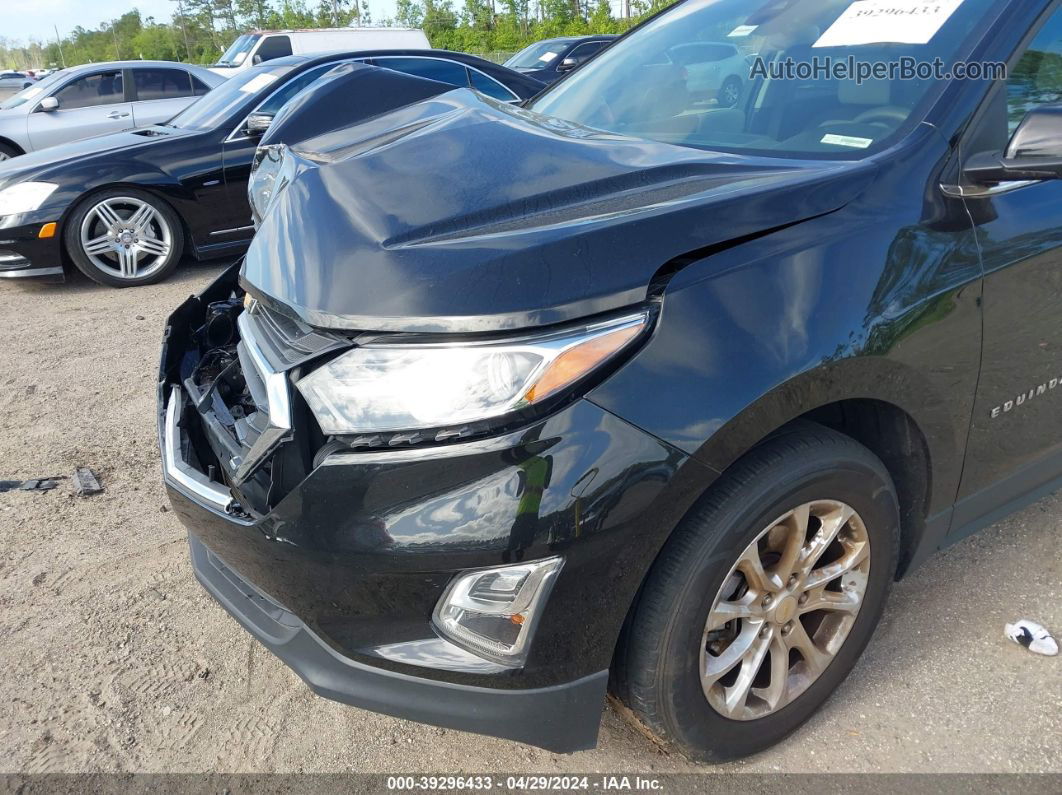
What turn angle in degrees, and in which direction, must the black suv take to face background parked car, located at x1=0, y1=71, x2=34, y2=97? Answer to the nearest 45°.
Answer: approximately 90° to its right

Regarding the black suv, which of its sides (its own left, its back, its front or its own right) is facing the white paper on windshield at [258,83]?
right

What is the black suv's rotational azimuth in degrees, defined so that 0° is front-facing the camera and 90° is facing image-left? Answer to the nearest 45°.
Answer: approximately 45°

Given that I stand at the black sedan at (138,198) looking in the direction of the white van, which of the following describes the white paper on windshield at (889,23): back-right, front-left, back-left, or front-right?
back-right

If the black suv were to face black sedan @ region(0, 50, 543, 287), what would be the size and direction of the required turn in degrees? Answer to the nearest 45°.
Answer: approximately 90° to its right

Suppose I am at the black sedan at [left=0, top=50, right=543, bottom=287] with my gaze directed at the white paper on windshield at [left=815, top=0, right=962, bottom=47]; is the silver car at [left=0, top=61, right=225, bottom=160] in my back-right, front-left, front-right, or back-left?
back-left

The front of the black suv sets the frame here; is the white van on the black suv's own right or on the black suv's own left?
on the black suv's own right
